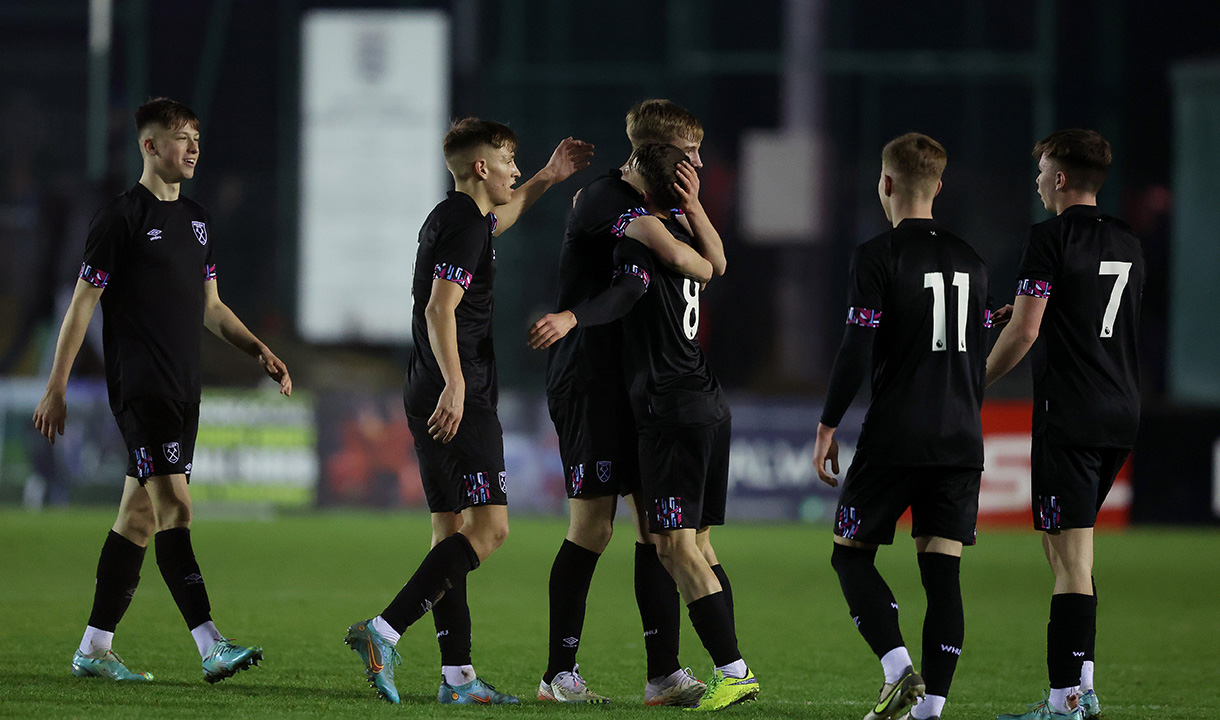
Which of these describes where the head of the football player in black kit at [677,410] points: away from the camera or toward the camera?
away from the camera

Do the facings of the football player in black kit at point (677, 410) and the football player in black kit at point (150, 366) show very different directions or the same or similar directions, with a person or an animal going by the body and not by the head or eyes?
very different directions

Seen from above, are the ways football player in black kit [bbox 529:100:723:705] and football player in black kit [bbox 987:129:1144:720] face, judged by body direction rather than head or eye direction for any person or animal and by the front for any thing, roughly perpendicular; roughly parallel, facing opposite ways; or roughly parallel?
roughly parallel, facing opposite ways

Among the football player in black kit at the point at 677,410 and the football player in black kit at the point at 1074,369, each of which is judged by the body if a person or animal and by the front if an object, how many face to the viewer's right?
0

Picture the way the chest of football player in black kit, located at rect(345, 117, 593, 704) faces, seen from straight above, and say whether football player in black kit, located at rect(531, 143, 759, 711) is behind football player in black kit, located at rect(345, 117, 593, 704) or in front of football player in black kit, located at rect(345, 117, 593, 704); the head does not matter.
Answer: in front

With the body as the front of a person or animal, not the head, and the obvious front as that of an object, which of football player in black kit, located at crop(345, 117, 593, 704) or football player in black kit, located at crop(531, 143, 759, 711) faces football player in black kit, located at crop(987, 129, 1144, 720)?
football player in black kit, located at crop(345, 117, 593, 704)

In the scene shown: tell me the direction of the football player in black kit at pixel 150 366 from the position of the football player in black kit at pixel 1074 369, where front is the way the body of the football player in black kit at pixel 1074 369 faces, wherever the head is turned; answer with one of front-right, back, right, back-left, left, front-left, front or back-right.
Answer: front-left

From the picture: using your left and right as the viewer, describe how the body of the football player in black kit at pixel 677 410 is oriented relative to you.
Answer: facing away from the viewer and to the left of the viewer

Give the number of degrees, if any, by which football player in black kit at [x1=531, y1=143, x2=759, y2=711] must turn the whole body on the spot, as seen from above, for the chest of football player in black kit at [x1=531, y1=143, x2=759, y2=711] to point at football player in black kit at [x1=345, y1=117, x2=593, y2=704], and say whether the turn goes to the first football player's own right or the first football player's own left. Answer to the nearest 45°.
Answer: approximately 45° to the first football player's own left

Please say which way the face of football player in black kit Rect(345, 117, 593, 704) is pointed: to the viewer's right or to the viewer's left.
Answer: to the viewer's right

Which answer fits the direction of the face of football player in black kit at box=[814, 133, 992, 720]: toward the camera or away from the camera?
away from the camera

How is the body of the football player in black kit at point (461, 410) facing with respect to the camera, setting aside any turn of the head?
to the viewer's right

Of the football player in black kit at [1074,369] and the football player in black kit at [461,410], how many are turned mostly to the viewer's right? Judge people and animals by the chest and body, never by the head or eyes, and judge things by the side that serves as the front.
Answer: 1

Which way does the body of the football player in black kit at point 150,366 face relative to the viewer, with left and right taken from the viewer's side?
facing the viewer and to the right of the viewer

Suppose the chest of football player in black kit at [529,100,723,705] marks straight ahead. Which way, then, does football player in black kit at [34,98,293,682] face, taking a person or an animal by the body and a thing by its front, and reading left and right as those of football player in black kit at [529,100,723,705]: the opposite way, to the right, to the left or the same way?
the same way

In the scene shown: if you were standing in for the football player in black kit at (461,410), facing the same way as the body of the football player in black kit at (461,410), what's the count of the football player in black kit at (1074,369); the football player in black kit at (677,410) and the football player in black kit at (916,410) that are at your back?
0

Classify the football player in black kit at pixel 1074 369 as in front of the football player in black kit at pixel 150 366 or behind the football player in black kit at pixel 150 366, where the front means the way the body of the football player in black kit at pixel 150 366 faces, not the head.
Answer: in front

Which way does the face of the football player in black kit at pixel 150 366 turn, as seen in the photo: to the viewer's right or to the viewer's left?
to the viewer's right

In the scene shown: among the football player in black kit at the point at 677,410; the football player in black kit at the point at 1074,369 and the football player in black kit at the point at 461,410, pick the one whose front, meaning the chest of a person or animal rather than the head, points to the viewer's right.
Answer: the football player in black kit at the point at 461,410

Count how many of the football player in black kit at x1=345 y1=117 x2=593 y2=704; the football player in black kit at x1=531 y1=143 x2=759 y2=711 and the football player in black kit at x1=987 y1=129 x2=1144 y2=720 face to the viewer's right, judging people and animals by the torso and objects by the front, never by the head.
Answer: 1
